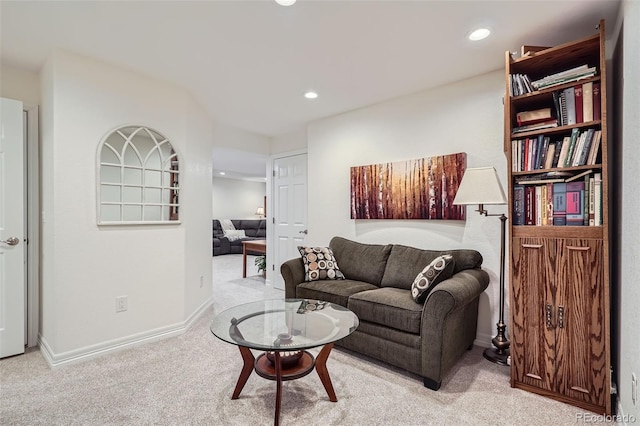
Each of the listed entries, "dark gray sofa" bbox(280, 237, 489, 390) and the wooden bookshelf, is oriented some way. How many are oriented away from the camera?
0

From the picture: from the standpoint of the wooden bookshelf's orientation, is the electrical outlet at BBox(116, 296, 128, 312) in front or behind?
in front

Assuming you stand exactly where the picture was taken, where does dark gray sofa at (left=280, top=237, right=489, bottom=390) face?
facing the viewer and to the left of the viewer

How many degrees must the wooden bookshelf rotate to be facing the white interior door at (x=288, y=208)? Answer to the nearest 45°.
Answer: approximately 45° to its right

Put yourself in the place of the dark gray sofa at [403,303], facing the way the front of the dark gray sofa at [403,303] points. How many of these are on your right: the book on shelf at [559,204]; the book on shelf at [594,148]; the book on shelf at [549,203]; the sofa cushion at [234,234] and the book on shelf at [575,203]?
1

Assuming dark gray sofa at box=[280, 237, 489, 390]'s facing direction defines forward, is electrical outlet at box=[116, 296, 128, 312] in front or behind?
in front

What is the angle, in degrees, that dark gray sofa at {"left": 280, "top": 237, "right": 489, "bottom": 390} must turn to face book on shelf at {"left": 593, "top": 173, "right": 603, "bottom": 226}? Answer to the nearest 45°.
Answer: approximately 135° to its left

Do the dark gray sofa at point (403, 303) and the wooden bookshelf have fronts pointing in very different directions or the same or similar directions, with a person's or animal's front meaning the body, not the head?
same or similar directions

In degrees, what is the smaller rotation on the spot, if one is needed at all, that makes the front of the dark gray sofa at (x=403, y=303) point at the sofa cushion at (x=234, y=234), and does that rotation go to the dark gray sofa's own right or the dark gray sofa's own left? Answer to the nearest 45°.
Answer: approximately 90° to the dark gray sofa's own right

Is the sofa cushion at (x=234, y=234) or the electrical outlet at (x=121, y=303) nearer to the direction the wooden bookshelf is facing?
the electrical outlet
